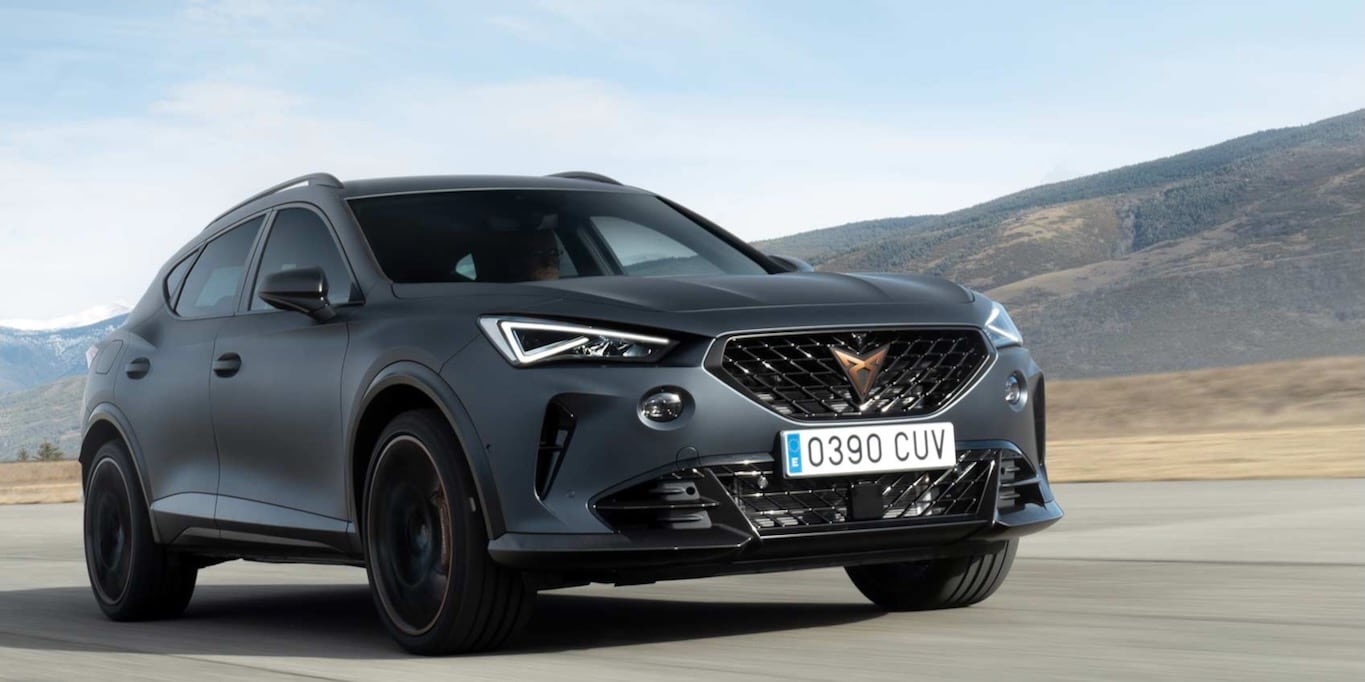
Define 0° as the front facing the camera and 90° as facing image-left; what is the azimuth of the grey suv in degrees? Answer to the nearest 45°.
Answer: approximately 315°
